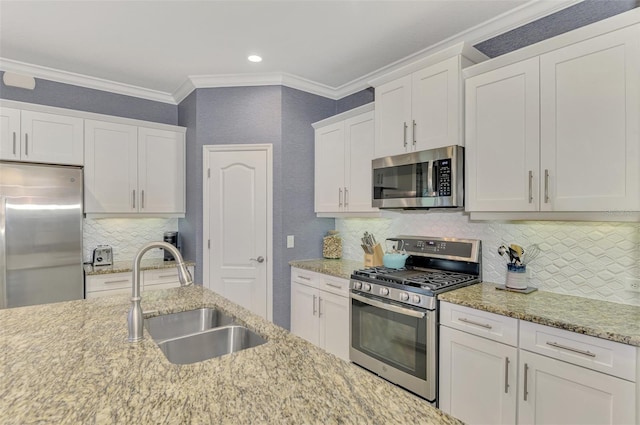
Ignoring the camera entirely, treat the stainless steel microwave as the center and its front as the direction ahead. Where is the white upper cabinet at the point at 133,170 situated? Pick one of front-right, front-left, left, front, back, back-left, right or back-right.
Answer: front-right

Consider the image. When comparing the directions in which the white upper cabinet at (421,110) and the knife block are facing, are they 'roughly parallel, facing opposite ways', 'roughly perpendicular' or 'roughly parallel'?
roughly parallel

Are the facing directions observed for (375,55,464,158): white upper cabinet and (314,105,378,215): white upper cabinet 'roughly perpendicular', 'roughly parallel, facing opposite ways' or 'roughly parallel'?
roughly parallel

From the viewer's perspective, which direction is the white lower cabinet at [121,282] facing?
toward the camera

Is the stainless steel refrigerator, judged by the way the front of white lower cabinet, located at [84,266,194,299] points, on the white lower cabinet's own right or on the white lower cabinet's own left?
on the white lower cabinet's own right

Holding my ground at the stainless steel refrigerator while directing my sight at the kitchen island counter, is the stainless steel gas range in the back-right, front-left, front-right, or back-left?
front-left

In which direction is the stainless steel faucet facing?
to the viewer's right

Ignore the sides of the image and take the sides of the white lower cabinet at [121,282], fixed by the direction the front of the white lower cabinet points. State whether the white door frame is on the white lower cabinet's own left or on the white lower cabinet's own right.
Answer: on the white lower cabinet's own left

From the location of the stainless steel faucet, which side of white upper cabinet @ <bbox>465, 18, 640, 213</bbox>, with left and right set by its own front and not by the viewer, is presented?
front

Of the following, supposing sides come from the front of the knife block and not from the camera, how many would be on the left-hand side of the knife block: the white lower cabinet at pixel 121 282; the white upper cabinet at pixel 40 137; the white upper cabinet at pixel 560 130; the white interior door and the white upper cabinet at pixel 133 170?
1

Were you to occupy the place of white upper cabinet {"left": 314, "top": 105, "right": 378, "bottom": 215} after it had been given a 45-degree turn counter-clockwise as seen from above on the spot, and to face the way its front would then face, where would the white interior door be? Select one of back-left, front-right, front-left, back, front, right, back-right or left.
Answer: right

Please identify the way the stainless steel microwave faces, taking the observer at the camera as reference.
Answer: facing the viewer and to the left of the viewer

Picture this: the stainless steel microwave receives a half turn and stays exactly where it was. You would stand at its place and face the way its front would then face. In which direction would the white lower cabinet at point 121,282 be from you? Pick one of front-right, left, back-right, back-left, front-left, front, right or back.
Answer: back-left

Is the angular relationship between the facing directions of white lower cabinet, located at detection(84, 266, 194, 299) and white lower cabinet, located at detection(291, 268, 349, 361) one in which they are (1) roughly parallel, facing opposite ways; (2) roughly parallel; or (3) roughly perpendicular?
roughly perpendicular

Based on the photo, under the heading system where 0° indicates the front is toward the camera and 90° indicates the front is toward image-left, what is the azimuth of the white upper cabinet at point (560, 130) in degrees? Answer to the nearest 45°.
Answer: approximately 45°
